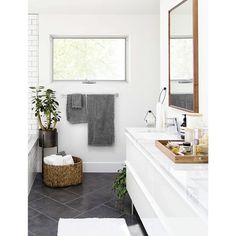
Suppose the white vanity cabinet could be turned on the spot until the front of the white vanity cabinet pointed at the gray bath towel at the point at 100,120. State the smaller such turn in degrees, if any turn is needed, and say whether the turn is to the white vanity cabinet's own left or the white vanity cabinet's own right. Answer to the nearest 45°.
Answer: approximately 90° to the white vanity cabinet's own right

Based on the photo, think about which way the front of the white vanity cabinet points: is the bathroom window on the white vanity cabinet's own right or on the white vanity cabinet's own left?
on the white vanity cabinet's own right

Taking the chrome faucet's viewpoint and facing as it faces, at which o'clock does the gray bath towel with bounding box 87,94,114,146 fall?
The gray bath towel is roughly at 2 o'clock from the chrome faucet.

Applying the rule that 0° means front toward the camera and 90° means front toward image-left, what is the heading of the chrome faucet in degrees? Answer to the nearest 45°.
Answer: approximately 90°

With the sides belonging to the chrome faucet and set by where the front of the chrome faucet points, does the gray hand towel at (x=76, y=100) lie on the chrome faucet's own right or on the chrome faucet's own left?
on the chrome faucet's own right

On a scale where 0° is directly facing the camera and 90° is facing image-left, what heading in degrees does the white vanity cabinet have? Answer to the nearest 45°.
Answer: approximately 90°

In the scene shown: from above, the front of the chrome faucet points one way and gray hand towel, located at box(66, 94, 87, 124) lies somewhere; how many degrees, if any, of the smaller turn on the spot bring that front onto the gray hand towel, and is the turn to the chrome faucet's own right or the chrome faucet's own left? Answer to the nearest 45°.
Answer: approximately 45° to the chrome faucet's own right

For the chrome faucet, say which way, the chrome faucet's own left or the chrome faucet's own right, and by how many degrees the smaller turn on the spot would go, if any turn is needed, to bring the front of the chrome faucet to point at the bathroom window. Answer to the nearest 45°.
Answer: approximately 45° to the chrome faucet's own right
